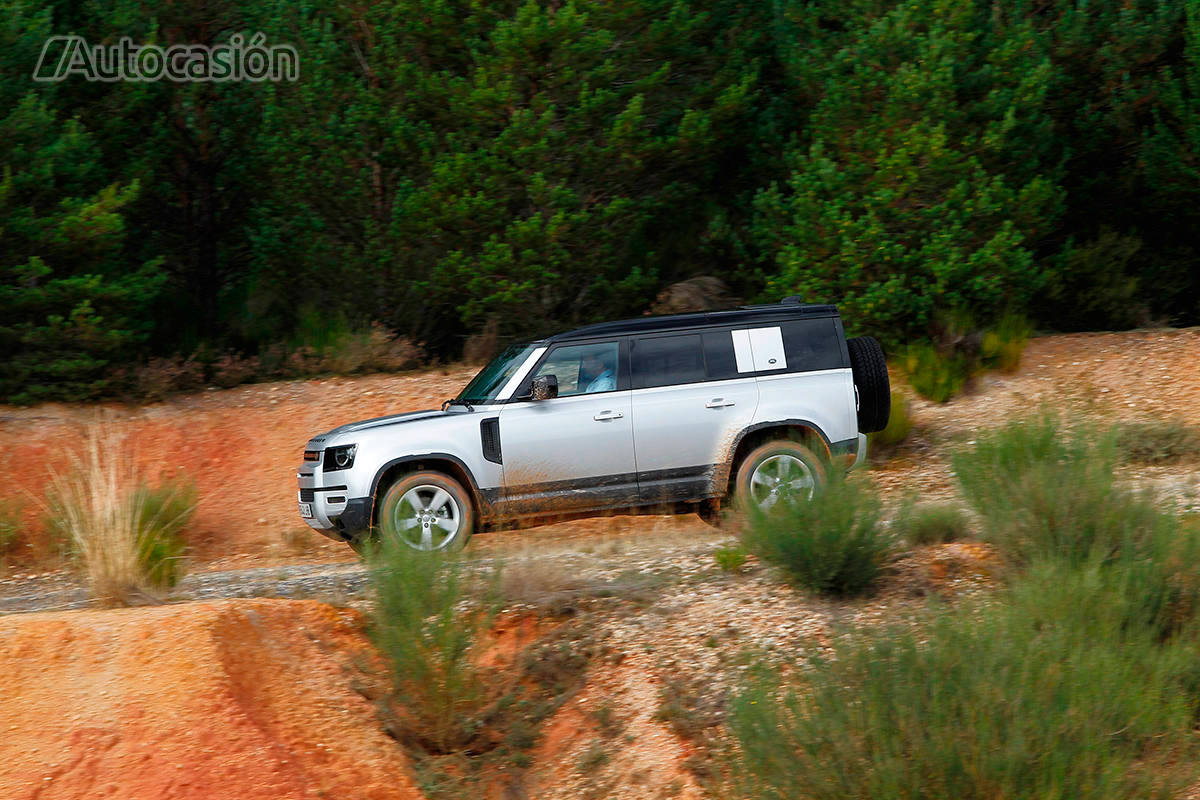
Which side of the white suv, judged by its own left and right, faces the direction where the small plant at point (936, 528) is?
back

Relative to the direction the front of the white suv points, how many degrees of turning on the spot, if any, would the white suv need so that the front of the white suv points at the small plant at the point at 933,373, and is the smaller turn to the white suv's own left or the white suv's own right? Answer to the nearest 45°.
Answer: approximately 135° to the white suv's own right

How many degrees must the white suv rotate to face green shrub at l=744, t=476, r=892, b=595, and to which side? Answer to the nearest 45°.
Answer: approximately 135° to its left

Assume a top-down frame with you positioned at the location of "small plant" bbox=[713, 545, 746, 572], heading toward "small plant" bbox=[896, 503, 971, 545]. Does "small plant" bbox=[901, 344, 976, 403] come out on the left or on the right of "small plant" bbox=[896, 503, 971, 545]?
left

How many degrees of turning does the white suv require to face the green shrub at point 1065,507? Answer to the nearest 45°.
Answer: approximately 135° to its left

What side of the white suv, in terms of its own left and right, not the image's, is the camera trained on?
left

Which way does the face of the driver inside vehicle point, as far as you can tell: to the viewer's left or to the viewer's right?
to the viewer's left
